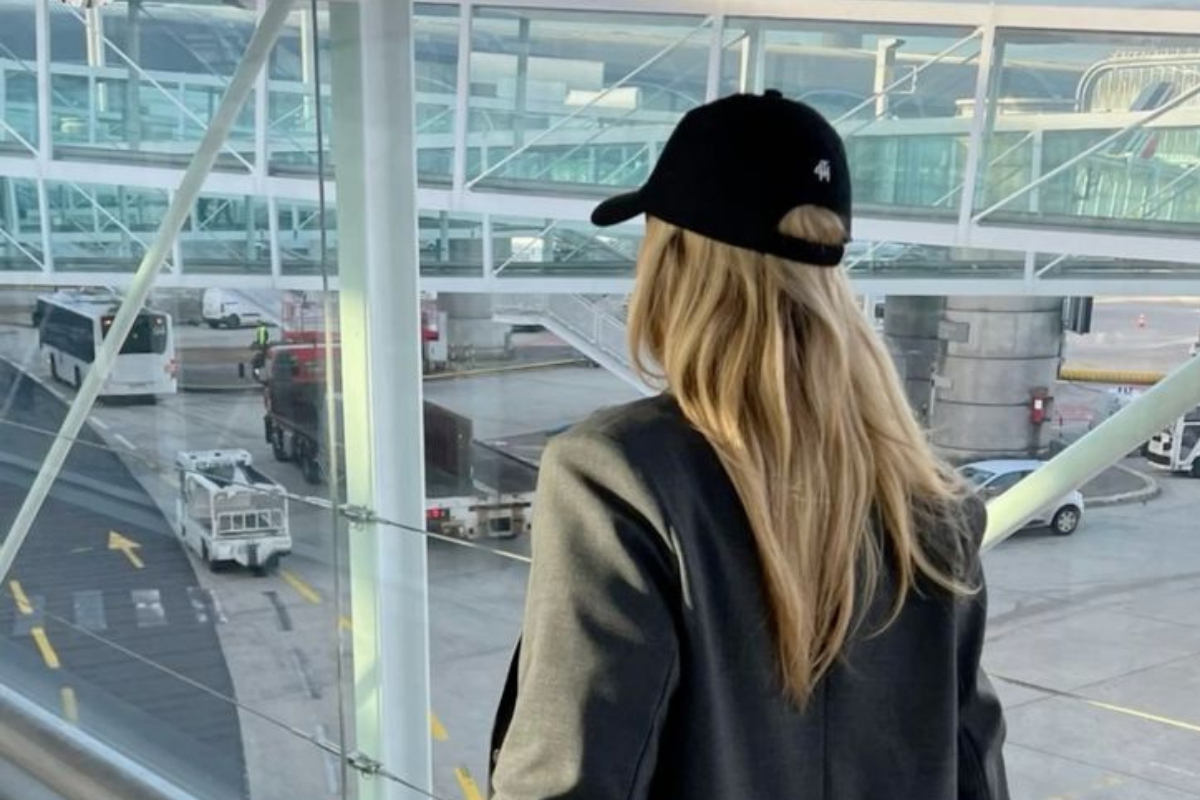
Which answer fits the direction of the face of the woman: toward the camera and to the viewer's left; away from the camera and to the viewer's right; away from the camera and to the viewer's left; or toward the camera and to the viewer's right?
away from the camera and to the viewer's left

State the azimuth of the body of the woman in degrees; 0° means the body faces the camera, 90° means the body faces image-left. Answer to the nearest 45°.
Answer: approximately 135°

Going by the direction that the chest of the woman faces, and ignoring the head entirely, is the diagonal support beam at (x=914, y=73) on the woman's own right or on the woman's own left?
on the woman's own right

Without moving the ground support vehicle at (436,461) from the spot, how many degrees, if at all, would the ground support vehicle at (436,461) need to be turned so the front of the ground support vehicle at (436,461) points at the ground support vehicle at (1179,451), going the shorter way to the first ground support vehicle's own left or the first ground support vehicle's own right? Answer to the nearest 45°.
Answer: approximately 180°

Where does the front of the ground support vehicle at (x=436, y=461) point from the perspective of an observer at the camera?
facing away from the viewer and to the left of the viewer

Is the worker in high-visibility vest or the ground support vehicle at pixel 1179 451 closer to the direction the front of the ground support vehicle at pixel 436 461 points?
the worker in high-visibility vest
